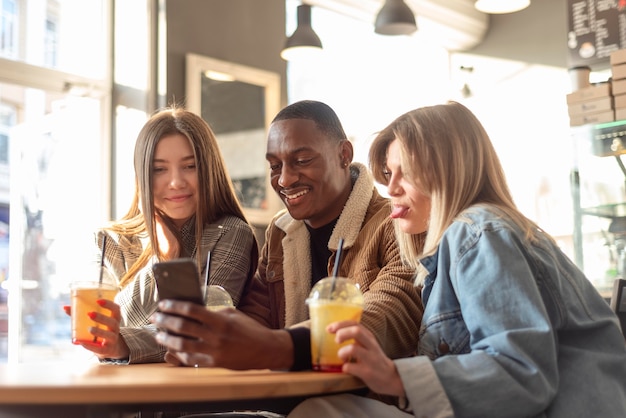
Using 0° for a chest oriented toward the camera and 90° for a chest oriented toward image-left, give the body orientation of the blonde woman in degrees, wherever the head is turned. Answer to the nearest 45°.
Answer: approximately 90°

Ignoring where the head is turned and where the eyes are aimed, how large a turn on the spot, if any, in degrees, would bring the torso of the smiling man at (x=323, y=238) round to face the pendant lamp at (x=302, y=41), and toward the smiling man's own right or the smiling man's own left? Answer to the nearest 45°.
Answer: approximately 135° to the smiling man's own right

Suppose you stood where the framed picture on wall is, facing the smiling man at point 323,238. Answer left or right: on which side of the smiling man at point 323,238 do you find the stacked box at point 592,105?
left

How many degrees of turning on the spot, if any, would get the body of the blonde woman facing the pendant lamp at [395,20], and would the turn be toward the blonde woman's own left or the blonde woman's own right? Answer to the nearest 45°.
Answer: approximately 90° to the blonde woman's own right

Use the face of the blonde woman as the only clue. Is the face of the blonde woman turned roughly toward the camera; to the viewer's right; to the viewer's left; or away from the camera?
to the viewer's left

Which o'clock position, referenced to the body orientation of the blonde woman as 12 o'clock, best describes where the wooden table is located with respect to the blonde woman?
The wooden table is roughly at 11 o'clock from the blonde woman.

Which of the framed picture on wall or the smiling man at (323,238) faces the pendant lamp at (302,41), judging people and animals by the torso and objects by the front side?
the framed picture on wall

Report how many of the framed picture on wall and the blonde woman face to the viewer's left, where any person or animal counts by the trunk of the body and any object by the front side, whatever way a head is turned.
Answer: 1

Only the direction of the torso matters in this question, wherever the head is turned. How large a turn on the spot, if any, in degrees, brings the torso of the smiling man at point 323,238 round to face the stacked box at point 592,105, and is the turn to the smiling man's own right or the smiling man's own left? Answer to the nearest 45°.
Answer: approximately 180°

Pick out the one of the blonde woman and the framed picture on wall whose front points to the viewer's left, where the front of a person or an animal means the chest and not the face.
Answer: the blonde woman
